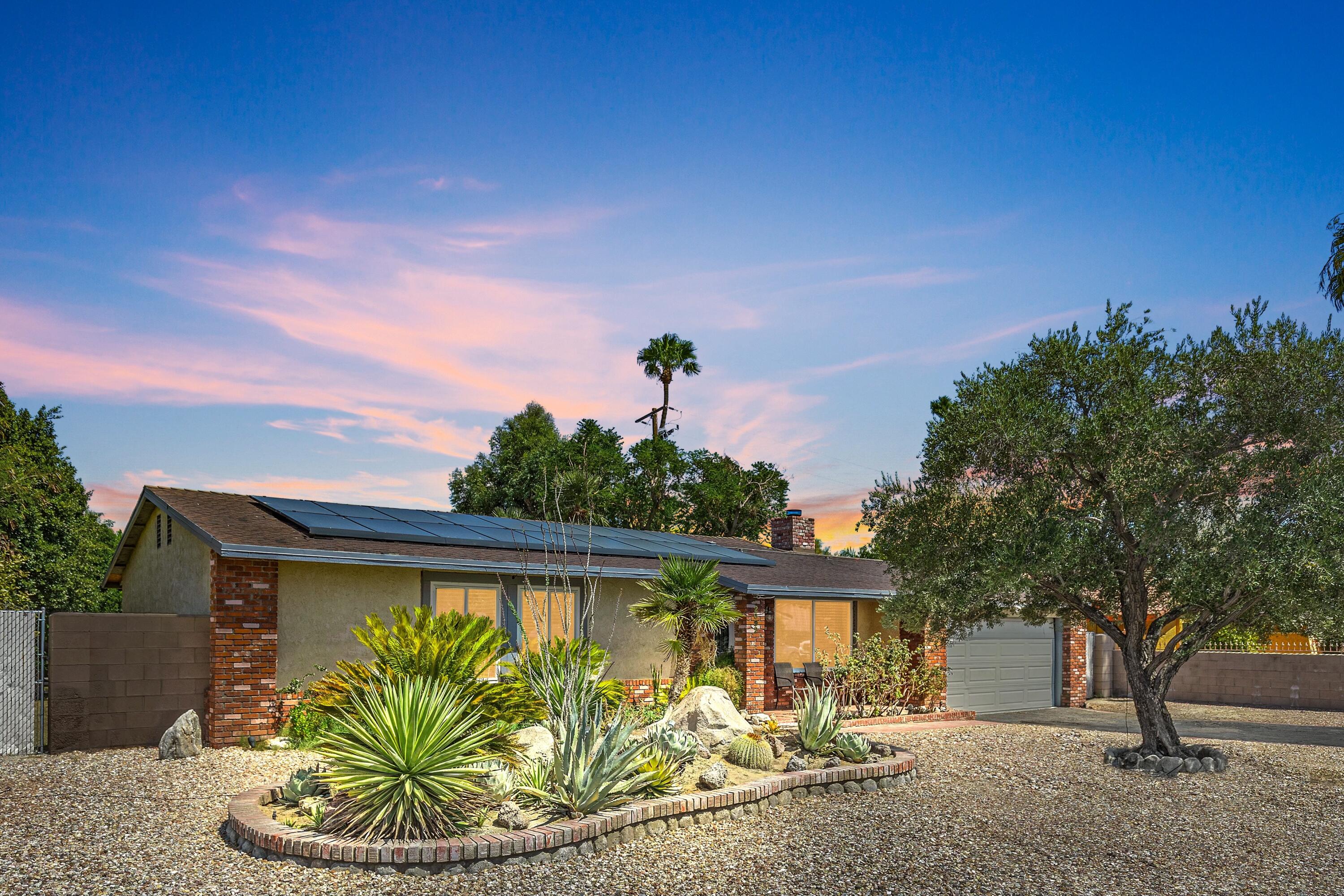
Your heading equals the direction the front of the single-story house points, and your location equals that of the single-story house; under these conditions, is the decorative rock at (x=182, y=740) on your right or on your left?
on your right

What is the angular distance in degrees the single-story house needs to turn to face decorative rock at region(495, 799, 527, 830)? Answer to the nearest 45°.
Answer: approximately 45° to its right

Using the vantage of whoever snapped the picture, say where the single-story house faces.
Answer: facing the viewer and to the right of the viewer

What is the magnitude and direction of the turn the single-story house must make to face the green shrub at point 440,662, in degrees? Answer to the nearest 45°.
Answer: approximately 45° to its right

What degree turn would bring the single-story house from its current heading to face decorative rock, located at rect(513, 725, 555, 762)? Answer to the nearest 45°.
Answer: approximately 45° to its right

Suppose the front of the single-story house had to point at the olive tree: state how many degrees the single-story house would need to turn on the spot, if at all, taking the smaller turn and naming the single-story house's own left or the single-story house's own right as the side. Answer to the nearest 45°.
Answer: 0° — it already faces it
